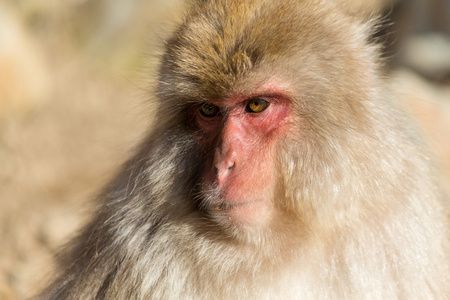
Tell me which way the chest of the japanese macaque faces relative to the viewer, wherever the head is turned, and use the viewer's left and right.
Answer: facing the viewer and to the left of the viewer
